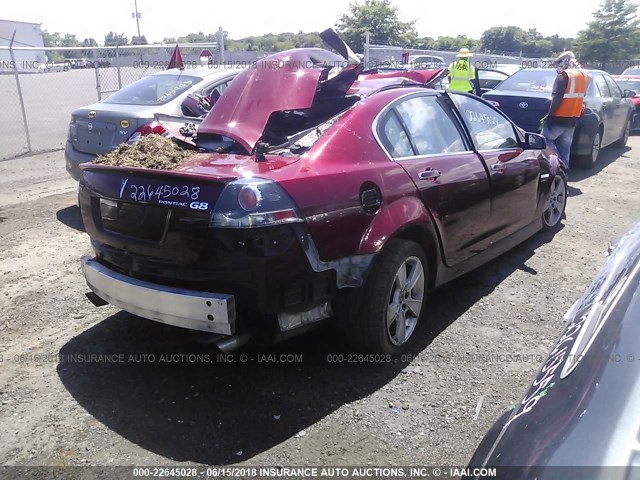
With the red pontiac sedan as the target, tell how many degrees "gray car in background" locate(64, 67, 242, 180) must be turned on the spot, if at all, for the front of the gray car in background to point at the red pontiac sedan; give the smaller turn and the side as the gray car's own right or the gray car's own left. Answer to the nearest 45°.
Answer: approximately 135° to the gray car's own right

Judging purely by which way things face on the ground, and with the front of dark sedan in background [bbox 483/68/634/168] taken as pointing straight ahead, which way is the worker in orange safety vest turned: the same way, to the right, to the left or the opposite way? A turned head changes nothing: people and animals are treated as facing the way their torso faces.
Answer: to the left

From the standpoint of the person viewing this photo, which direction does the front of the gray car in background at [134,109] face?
facing away from the viewer and to the right of the viewer

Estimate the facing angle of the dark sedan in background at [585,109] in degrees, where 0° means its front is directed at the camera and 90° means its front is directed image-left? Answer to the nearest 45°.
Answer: approximately 225°

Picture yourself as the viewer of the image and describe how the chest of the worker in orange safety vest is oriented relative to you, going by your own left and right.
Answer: facing away from the viewer and to the left of the viewer

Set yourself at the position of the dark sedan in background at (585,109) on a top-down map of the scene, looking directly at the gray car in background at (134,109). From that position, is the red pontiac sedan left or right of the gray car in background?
left

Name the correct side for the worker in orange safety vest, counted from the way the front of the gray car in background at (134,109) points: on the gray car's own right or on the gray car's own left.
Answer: on the gray car's own right

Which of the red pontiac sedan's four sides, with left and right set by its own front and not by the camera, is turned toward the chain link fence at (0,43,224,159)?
left

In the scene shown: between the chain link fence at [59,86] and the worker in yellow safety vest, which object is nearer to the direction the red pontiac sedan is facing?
the worker in yellow safety vest

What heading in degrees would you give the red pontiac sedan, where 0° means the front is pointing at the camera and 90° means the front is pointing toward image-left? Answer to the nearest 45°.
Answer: approximately 225°
